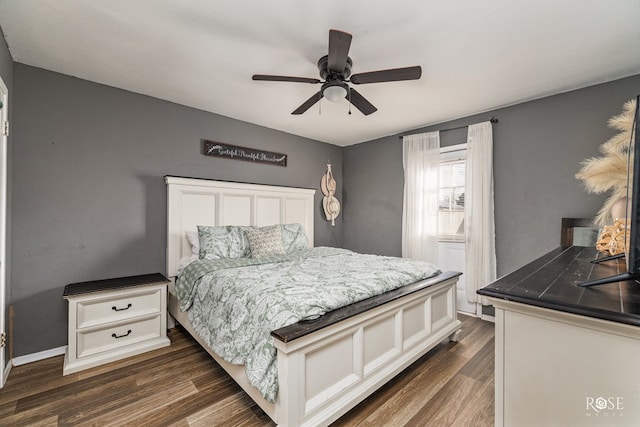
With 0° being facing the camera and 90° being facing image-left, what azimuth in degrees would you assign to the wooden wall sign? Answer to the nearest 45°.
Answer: approximately 315°

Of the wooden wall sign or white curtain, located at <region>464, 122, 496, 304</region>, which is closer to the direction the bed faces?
the white curtain

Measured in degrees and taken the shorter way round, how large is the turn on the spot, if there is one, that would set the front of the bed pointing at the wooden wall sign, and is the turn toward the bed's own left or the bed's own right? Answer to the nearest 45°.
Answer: approximately 180°

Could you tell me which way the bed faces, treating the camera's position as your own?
facing the viewer and to the right of the viewer

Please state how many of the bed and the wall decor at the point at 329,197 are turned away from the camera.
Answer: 0

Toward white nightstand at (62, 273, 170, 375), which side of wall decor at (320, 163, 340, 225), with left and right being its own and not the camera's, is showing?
right

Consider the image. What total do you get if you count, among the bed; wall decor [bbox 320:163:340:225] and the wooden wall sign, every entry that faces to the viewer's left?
0

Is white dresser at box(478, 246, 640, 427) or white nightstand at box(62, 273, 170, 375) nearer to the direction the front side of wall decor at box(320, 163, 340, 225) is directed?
the white dresser

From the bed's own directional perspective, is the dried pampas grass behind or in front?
in front

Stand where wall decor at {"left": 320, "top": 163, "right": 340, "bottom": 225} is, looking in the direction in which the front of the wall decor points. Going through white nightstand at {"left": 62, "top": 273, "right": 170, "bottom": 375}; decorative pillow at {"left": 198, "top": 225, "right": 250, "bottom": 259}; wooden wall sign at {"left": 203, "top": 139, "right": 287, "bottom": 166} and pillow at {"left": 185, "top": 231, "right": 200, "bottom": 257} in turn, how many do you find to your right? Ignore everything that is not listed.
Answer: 4
